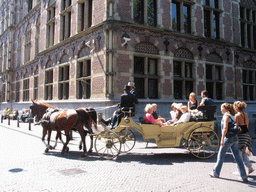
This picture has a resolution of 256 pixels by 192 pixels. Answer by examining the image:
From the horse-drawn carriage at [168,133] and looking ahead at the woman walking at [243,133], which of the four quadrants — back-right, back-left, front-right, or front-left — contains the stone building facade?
back-left

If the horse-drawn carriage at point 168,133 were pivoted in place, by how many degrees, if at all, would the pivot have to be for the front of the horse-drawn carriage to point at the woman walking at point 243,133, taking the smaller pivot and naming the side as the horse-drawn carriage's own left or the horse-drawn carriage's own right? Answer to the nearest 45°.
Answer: approximately 135° to the horse-drawn carriage's own left

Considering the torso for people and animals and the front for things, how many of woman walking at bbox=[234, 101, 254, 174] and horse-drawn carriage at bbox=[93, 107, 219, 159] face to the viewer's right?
0

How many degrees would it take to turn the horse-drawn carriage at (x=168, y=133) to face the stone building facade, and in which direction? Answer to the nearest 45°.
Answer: approximately 90° to its right

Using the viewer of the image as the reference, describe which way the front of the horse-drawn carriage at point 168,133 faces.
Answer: facing to the left of the viewer
